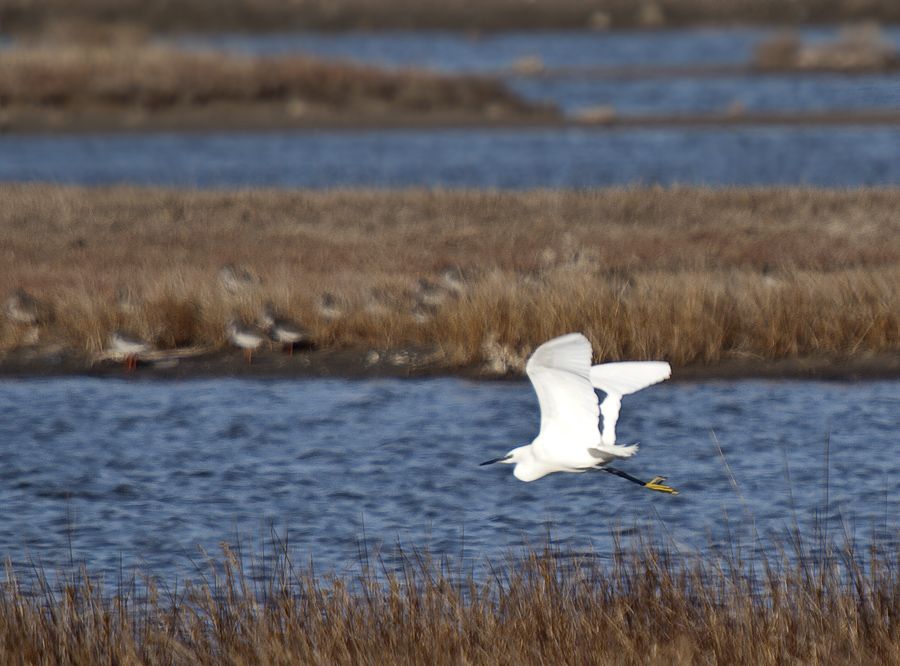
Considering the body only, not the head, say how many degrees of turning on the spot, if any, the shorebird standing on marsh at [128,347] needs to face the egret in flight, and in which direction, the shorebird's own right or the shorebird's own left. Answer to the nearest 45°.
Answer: approximately 90° to the shorebird's own left

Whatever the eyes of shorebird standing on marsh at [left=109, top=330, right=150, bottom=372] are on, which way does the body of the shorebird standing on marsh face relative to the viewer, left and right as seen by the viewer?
facing to the left of the viewer

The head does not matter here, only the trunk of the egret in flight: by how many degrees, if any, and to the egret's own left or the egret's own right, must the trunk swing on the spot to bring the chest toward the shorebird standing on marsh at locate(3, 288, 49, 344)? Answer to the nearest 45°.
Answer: approximately 45° to the egret's own right

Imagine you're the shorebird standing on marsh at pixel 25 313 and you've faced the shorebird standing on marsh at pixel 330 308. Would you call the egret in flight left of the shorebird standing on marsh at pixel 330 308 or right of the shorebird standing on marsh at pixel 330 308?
right

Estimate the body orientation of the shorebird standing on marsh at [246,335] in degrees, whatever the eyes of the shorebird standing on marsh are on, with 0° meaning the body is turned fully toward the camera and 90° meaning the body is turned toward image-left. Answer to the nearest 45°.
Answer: approximately 90°

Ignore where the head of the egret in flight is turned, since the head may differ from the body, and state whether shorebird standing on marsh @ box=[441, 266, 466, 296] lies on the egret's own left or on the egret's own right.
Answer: on the egret's own right

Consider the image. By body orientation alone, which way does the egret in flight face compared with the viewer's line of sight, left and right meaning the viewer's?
facing to the left of the viewer
